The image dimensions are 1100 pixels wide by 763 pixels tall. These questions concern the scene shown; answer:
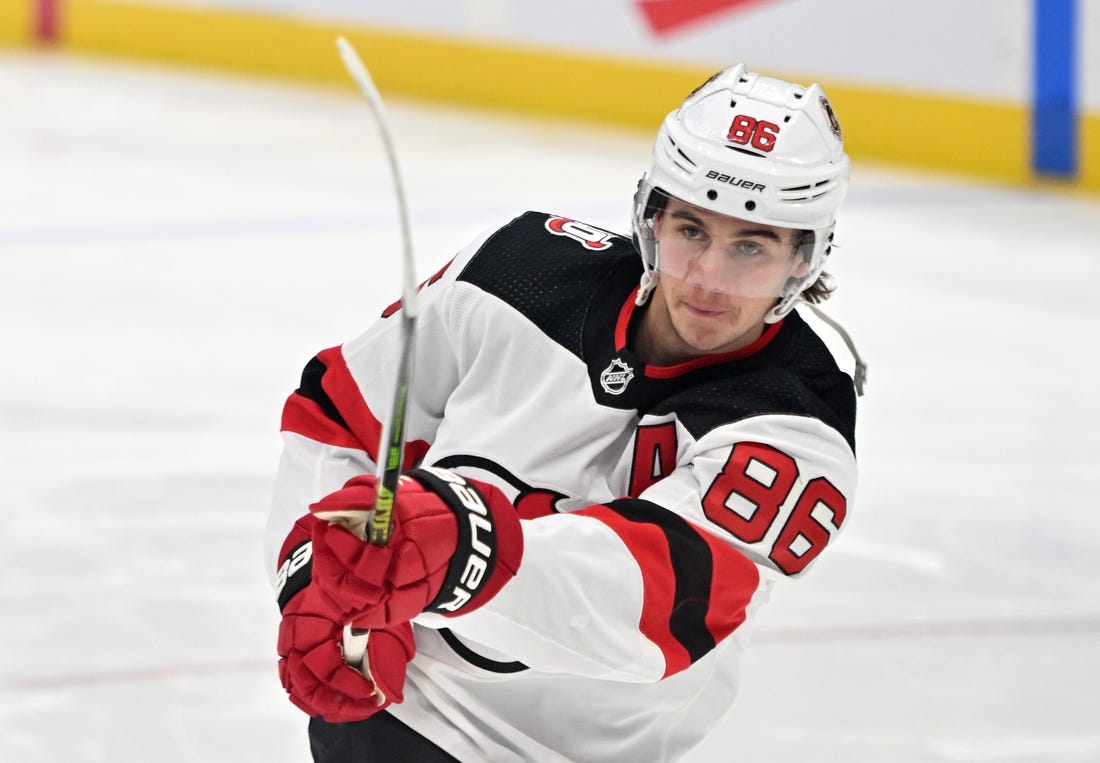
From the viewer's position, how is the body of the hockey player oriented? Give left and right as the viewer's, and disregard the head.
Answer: facing the viewer and to the left of the viewer

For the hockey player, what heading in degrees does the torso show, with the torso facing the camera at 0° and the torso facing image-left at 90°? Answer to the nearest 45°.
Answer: approximately 45°
